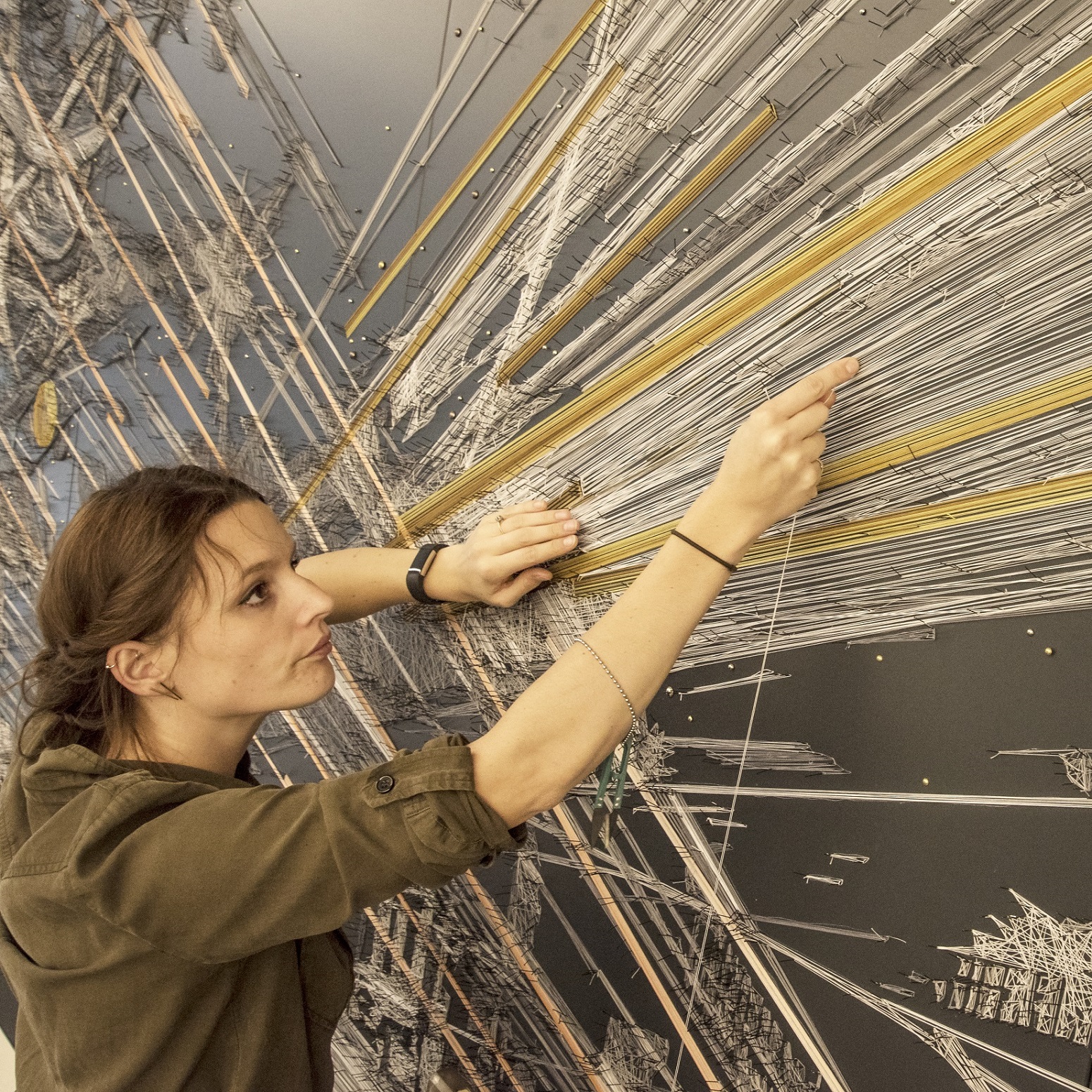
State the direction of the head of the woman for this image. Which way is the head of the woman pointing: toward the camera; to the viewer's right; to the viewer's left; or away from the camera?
to the viewer's right

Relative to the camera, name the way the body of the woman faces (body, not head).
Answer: to the viewer's right
